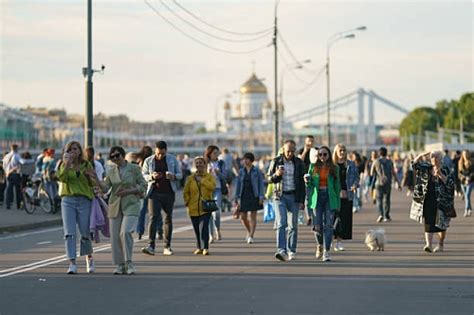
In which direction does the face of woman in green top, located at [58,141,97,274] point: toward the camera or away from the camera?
toward the camera

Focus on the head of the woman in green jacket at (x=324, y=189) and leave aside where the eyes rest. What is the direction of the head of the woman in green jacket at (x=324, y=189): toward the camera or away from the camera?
toward the camera

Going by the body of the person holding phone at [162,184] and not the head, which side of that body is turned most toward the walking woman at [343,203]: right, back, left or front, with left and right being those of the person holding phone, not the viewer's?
left

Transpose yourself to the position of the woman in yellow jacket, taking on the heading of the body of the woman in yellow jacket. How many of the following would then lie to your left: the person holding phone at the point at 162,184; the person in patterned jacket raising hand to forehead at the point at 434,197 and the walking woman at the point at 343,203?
2

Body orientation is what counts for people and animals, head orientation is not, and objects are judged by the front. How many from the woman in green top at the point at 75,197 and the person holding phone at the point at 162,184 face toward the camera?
2

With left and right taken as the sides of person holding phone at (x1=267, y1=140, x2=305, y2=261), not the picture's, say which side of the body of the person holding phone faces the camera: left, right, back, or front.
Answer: front

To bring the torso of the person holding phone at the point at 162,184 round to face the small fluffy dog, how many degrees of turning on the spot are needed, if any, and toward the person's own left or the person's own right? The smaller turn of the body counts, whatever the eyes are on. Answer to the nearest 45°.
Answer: approximately 90° to the person's own left

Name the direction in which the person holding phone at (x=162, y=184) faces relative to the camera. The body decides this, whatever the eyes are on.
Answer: toward the camera

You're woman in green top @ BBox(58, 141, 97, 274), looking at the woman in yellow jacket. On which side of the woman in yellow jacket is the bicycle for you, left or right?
left

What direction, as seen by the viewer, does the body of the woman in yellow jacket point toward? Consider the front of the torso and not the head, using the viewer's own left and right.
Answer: facing the viewer

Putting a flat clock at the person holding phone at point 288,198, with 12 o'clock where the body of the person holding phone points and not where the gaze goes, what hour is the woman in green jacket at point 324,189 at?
The woman in green jacket is roughly at 9 o'clock from the person holding phone.

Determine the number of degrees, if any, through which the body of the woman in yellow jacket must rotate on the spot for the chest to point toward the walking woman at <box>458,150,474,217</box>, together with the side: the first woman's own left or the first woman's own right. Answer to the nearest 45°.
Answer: approximately 135° to the first woman's own left

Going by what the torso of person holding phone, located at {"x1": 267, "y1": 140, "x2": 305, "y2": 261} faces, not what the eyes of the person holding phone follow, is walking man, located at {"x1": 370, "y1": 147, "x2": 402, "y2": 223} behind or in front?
behind
